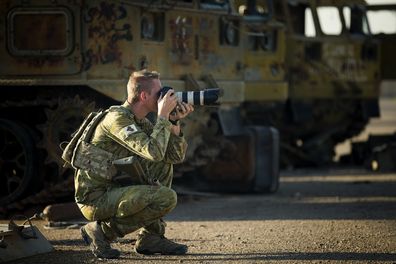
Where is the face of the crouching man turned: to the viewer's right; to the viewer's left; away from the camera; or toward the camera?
to the viewer's right

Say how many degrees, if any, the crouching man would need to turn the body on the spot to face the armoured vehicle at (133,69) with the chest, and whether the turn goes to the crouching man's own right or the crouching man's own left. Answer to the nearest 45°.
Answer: approximately 90° to the crouching man's own left

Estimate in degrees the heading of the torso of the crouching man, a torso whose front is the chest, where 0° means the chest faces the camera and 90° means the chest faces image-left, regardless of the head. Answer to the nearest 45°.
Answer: approximately 270°
